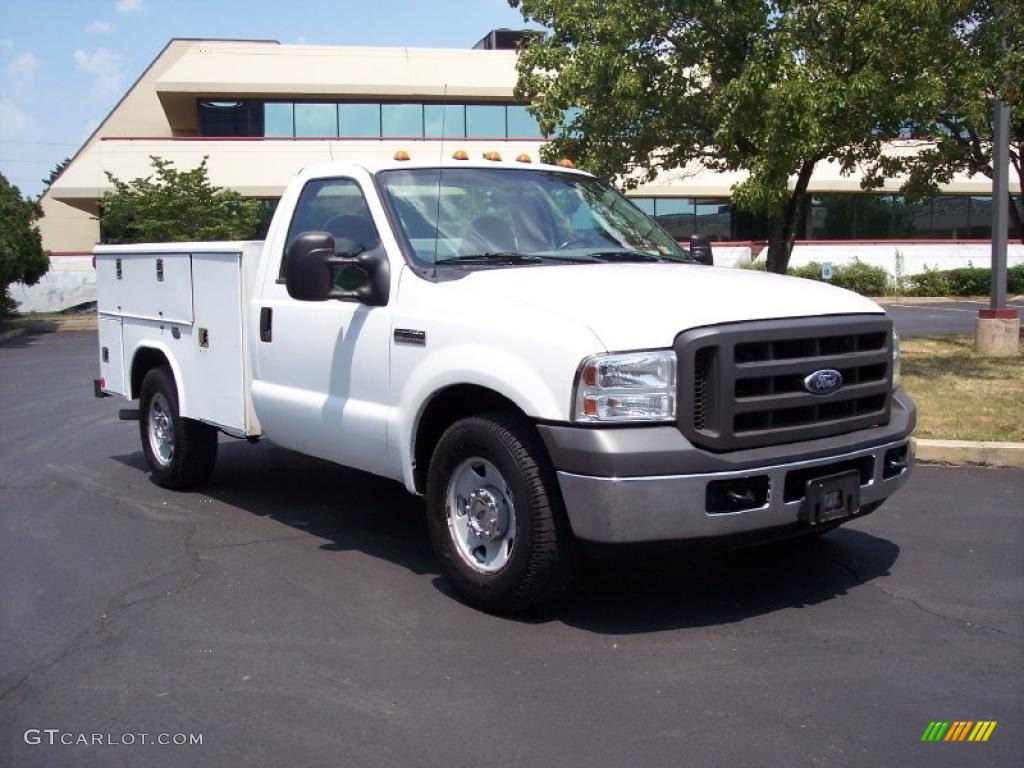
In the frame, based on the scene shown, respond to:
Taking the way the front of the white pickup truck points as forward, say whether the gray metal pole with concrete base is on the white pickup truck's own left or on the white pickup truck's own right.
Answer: on the white pickup truck's own left

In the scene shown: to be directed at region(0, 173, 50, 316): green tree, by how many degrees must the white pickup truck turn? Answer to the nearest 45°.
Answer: approximately 180°

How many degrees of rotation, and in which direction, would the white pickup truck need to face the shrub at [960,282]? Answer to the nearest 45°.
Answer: approximately 90° to its left

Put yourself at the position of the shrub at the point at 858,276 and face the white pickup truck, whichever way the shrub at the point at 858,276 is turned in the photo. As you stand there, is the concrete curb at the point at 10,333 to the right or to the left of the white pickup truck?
right

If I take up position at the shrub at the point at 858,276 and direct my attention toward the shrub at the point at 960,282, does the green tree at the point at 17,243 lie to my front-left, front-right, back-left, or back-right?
back-right

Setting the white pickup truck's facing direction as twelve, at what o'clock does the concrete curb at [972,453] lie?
The concrete curb is roughly at 9 o'clock from the white pickup truck.

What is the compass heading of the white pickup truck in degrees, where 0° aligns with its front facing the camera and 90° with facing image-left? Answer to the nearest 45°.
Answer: approximately 315°

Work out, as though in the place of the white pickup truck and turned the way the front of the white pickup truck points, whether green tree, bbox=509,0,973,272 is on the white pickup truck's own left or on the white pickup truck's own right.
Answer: on the white pickup truck's own left
